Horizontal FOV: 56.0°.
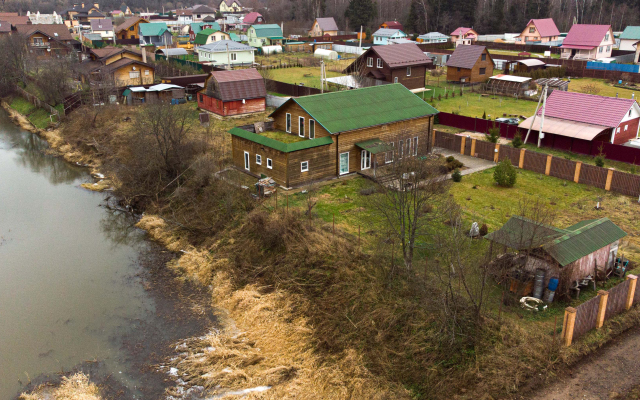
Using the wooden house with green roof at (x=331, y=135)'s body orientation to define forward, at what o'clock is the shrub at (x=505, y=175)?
The shrub is roughly at 11 o'clock from the wooden house with green roof.

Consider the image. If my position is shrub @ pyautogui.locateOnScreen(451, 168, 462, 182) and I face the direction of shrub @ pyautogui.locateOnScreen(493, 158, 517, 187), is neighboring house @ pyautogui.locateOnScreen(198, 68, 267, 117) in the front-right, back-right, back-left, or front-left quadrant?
back-left

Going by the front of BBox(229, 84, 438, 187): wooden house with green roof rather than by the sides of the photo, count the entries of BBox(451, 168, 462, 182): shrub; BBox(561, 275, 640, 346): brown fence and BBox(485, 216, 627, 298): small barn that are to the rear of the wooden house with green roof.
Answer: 0

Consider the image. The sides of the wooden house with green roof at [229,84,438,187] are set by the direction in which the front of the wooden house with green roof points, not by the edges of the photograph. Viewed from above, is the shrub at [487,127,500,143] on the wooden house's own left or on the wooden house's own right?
on the wooden house's own left

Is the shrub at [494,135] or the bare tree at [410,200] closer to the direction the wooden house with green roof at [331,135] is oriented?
the bare tree

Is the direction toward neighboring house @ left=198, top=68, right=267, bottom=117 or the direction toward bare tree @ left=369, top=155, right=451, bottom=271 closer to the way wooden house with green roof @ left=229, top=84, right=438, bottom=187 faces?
the bare tree

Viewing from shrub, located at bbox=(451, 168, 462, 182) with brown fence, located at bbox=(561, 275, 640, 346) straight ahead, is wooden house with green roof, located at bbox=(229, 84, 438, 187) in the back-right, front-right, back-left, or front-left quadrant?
back-right

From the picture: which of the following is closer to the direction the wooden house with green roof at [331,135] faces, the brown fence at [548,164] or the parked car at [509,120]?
the brown fence

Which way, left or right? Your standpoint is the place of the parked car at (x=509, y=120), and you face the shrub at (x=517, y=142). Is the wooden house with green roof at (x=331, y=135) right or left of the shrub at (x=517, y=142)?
right

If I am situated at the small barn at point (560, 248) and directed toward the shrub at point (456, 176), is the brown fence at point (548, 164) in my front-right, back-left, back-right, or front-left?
front-right

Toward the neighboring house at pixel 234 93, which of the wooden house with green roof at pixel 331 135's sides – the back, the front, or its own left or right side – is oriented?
back

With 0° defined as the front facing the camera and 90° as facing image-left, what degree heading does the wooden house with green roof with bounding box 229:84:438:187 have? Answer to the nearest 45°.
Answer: approximately 315°

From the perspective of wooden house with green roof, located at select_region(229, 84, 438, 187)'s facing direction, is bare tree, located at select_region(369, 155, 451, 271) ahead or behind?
ahead

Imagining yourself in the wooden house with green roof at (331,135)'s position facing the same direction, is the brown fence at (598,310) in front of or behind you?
in front

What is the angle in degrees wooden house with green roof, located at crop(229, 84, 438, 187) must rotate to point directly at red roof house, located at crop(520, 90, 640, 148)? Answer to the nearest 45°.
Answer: approximately 45° to its left

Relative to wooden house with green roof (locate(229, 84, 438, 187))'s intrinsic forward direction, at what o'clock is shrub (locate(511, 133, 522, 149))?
The shrub is roughly at 10 o'clock from the wooden house with green roof.

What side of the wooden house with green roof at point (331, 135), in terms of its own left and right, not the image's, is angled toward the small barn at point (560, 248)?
front

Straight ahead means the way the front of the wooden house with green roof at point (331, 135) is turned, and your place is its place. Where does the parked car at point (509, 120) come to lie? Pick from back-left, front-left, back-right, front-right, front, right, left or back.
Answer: left
